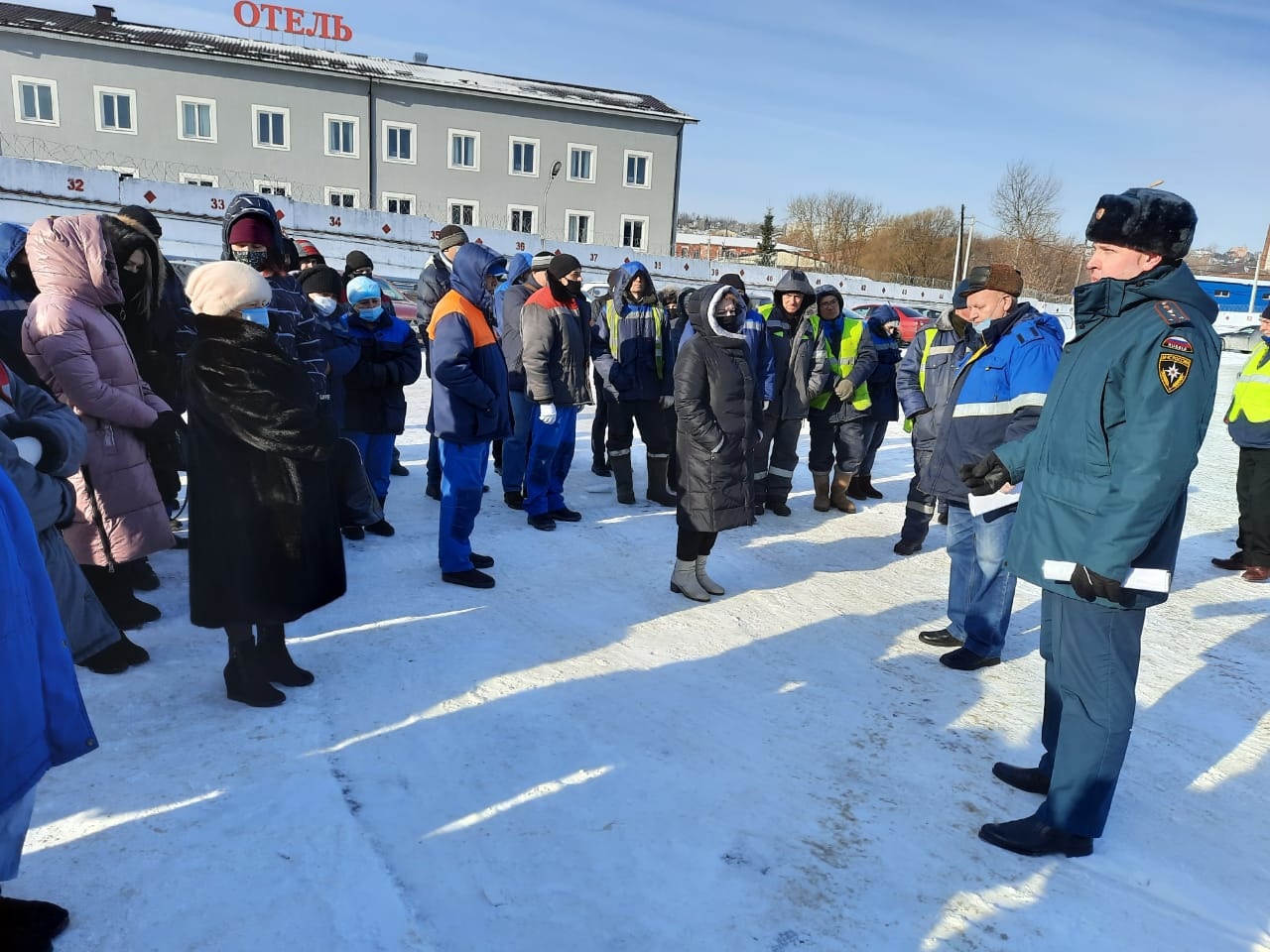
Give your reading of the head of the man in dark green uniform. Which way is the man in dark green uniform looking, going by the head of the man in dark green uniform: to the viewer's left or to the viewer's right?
to the viewer's left

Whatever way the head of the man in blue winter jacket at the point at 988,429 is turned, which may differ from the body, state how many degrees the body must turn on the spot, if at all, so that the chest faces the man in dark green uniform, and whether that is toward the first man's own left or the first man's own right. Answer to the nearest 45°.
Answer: approximately 90° to the first man's own left

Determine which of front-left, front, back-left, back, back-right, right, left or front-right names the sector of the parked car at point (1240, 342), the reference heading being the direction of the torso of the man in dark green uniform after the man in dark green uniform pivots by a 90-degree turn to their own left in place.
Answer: back

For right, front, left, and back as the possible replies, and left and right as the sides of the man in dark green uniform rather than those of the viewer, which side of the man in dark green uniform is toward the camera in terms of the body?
left

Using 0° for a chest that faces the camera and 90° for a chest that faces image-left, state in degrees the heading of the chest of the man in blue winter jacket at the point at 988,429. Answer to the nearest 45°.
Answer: approximately 90°

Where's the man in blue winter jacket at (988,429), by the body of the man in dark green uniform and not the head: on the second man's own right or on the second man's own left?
on the second man's own right

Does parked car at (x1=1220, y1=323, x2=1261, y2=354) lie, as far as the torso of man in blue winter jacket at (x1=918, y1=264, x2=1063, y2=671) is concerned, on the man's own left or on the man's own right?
on the man's own right
